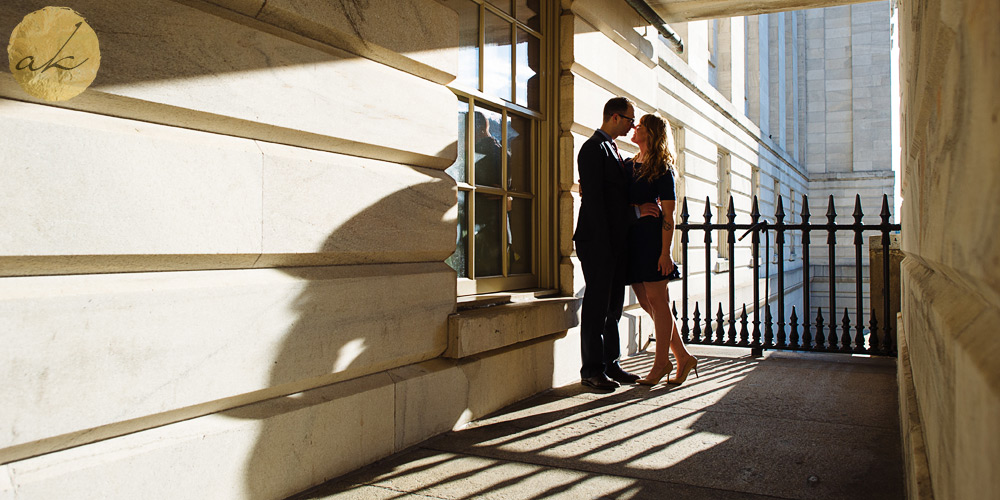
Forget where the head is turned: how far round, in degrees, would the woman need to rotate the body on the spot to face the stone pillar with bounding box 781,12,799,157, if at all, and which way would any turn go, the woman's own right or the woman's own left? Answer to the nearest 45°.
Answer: approximately 90° to the woman's own right

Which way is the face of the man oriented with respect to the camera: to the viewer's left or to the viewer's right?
to the viewer's right

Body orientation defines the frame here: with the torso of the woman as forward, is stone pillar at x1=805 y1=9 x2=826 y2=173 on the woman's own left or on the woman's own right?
on the woman's own right

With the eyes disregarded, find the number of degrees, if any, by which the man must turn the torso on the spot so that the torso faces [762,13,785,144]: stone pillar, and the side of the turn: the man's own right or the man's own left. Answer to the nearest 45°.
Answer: approximately 90° to the man's own left

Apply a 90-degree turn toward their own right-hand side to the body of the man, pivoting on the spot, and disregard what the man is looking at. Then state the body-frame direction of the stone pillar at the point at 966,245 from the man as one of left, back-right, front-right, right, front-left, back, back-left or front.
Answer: front

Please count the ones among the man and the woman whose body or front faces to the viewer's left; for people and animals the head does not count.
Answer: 1

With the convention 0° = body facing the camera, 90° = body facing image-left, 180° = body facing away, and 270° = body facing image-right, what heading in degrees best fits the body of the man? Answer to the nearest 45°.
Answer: approximately 270°

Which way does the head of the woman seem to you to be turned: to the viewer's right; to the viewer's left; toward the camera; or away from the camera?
to the viewer's left

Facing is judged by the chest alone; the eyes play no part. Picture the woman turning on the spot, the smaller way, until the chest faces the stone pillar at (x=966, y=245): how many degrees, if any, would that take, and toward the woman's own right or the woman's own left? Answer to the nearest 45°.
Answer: approximately 90° to the woman's own left

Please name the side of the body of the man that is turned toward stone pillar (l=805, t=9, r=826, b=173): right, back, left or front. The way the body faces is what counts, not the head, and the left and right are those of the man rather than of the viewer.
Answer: left

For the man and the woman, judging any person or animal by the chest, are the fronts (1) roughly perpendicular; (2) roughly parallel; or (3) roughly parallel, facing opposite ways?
roughly parallel, facing opposite ways

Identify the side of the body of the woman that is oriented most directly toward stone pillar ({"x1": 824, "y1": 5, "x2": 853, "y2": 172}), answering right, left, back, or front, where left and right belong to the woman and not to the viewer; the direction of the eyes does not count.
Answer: right

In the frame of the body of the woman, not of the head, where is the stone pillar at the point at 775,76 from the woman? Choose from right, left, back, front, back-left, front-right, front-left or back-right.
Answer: right

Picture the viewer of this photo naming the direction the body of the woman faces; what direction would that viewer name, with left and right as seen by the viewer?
facing to the left of the viewer
